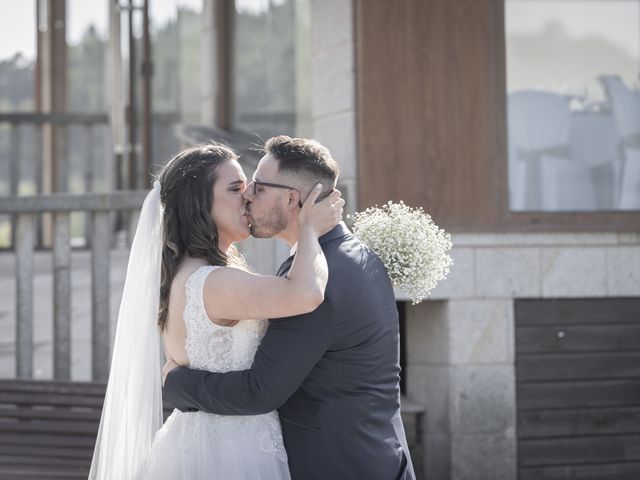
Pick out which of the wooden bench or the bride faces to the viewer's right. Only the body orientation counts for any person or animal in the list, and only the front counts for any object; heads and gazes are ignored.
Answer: the bride

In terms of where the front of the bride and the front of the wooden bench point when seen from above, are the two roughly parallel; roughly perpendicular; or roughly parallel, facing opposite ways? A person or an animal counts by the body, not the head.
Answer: roughly perpendicular

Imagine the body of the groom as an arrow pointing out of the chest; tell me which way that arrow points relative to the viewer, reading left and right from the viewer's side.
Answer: facing to the left of the viewer

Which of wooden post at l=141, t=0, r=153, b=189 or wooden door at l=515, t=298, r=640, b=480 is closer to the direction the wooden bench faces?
the wooden door

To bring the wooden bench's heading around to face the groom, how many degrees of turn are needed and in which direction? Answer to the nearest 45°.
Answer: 0° — it already faces them

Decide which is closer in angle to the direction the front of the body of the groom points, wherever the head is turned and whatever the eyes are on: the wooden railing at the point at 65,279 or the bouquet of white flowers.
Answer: the wooden railing

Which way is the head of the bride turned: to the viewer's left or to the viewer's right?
to the viewer's right

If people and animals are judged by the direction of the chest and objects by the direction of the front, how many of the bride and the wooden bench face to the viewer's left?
0

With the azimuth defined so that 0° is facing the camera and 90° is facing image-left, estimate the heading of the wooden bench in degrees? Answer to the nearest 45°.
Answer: approximately 0°

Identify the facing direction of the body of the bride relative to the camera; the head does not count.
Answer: to the viewer's right

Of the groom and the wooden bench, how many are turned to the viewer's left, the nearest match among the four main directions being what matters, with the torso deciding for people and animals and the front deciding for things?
1
